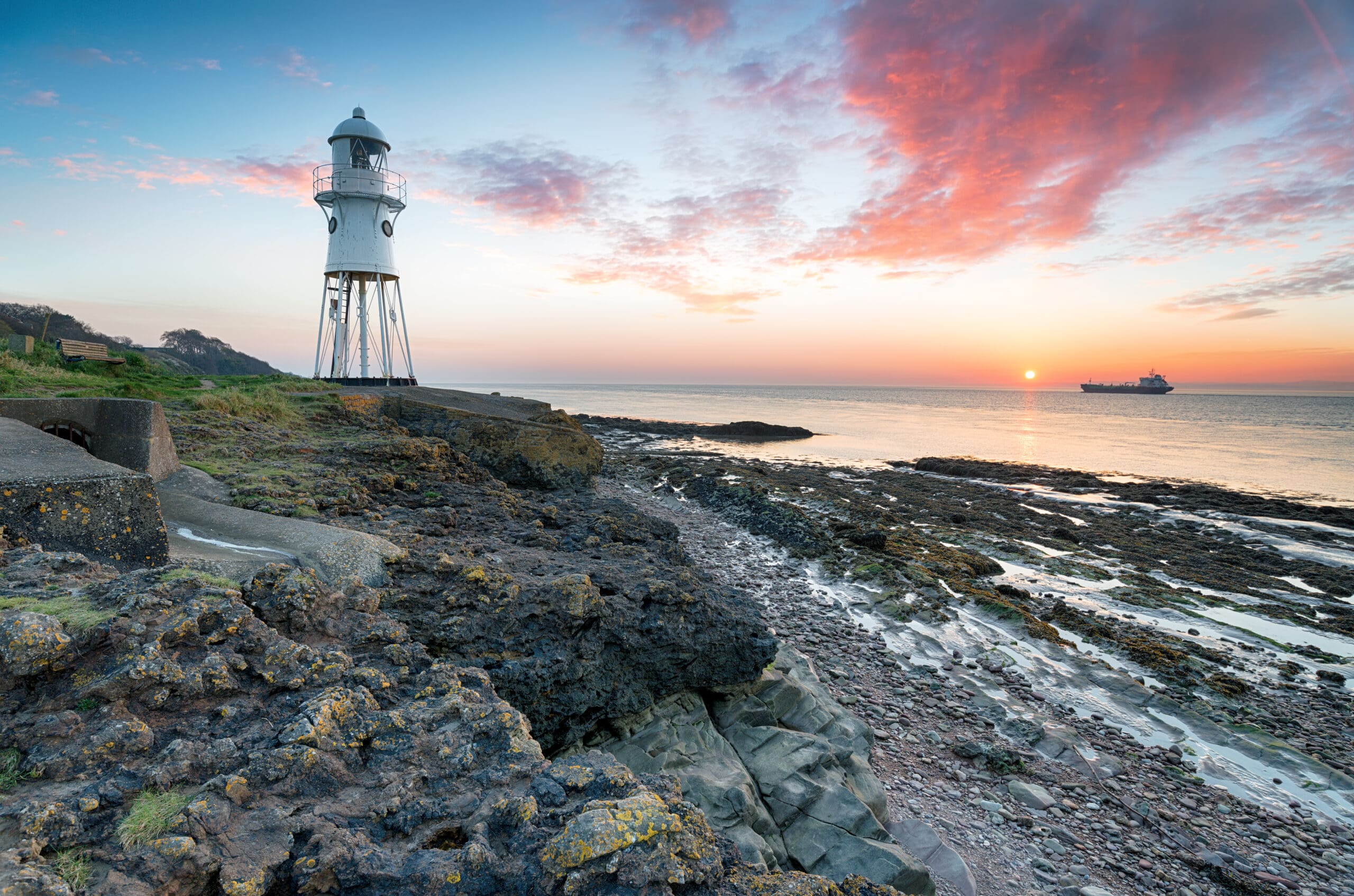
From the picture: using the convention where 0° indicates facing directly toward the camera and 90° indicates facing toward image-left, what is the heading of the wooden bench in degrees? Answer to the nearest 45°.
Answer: approximately 315°

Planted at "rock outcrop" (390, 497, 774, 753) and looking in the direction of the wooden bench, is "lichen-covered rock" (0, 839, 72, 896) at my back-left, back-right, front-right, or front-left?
back-left

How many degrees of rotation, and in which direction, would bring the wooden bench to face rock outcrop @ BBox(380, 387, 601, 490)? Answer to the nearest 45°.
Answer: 0° — it already faces it

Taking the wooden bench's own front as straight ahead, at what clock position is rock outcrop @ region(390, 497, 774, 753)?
The rock outcrop is roughly at 1 o'clock from the wooden bench.

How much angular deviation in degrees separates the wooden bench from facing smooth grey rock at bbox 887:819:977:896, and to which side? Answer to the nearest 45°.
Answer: approximately 45° to its right

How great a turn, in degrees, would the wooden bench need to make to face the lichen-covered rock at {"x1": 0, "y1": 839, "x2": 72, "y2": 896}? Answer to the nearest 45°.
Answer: approximately 45° to its right

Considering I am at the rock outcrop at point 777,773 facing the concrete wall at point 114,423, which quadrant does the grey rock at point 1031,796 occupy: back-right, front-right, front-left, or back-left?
back-right

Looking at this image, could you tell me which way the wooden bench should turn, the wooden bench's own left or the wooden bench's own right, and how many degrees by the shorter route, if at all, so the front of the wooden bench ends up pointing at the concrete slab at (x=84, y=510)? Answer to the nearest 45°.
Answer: approximately 45° to the wooden bench's own right

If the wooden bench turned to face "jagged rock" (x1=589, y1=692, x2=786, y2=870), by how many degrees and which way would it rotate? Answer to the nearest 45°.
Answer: approximately 45° to its right

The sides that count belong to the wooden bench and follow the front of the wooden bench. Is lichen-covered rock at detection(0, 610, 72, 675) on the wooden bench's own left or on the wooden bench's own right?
on the wooden bench's own right

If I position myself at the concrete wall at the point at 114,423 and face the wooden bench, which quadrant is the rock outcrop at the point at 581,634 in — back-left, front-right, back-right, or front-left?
back-right

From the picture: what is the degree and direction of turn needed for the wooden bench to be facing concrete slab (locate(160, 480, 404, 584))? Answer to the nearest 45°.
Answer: approximately 45° to its right
